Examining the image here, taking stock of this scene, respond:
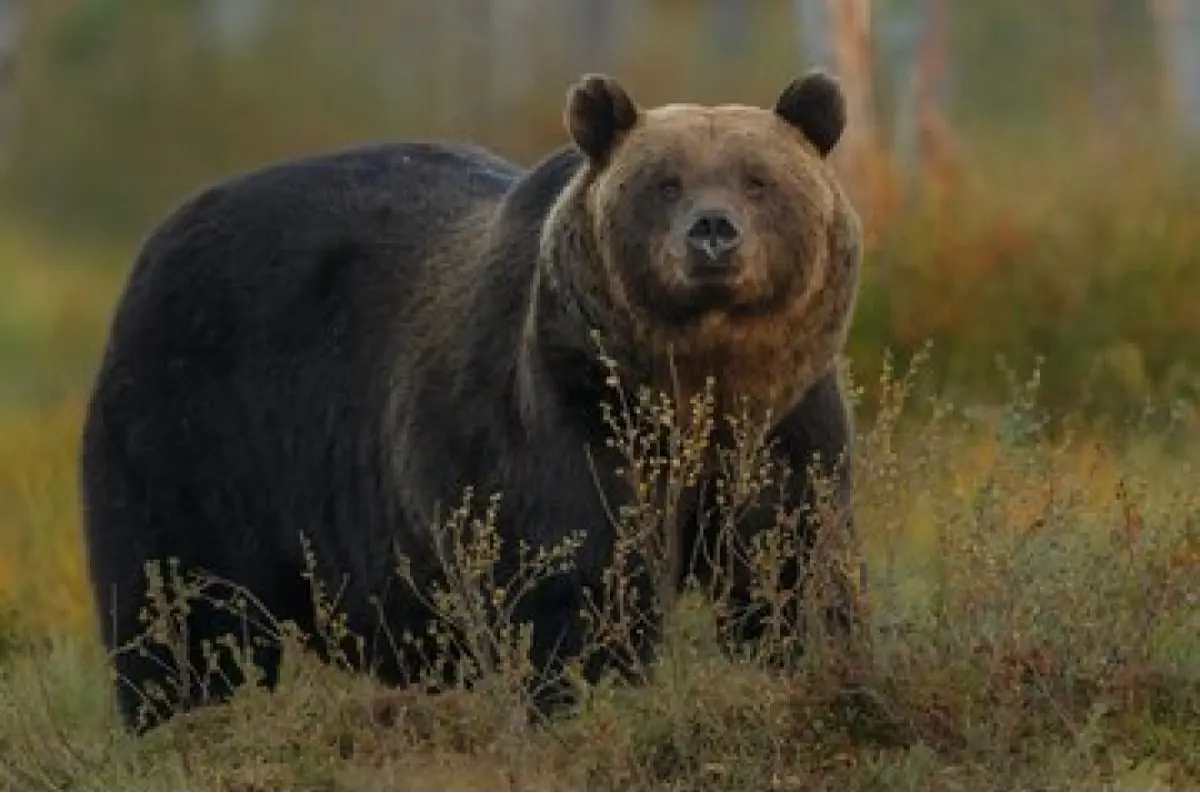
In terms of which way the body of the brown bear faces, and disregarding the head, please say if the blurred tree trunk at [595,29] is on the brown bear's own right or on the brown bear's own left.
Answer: on the brown bear's own left

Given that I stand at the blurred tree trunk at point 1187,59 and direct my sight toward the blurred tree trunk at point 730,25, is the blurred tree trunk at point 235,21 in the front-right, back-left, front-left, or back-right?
front-left

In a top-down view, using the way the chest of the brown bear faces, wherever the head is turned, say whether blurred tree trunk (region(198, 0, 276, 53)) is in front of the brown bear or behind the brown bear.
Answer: behind

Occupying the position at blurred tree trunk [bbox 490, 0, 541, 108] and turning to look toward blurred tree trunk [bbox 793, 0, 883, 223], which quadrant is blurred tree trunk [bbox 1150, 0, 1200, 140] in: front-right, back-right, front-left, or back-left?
front-left

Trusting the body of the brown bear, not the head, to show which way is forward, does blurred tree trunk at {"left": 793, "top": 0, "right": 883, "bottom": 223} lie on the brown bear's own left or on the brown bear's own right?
on the brown bear's own left

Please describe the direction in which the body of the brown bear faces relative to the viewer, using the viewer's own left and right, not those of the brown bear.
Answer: facing the viewer and to the right of the viewer

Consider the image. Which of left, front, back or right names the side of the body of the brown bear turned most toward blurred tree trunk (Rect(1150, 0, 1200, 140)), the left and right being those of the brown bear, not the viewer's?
left

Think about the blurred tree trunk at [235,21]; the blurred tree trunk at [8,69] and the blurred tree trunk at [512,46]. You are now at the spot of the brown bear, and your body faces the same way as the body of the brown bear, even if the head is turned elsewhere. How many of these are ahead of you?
0
